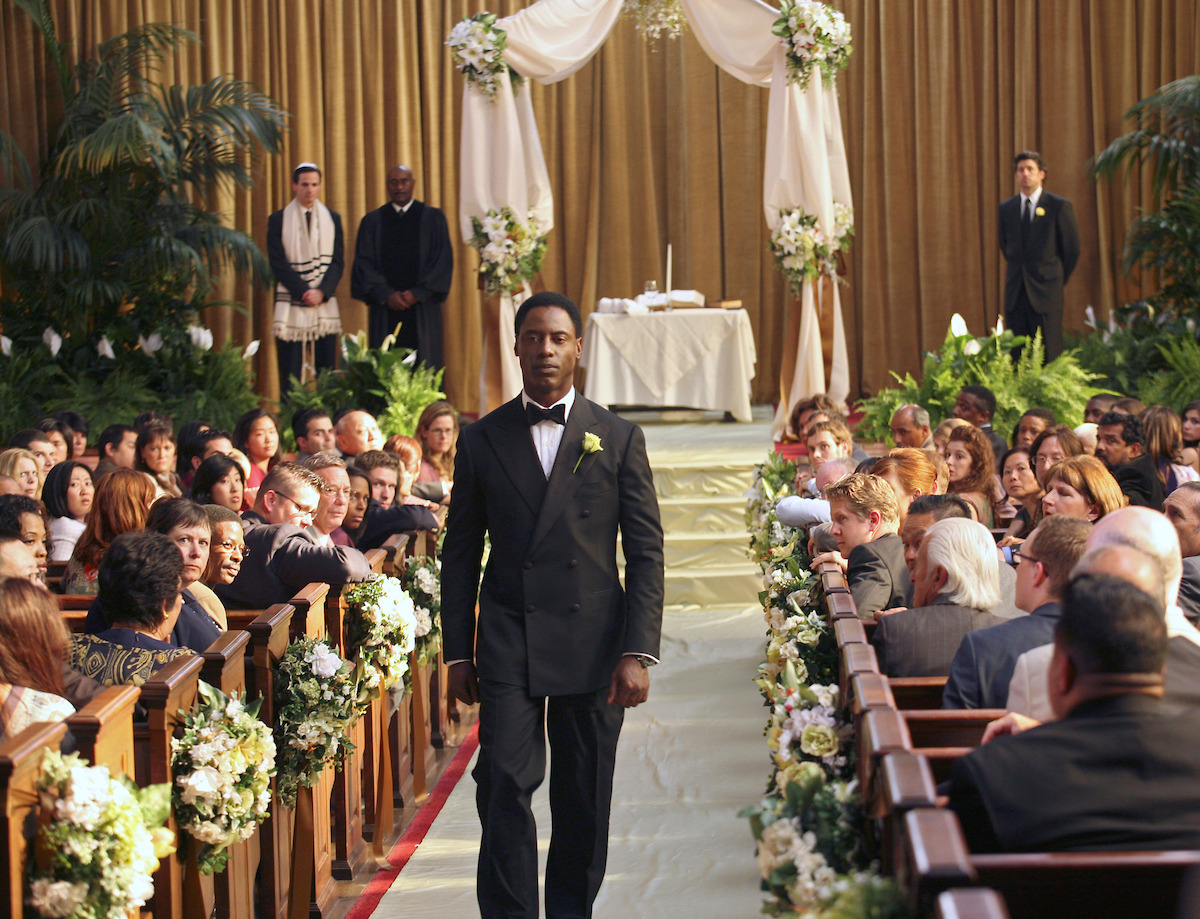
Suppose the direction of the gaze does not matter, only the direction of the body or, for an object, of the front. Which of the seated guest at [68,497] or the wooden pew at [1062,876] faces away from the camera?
the wooden pew

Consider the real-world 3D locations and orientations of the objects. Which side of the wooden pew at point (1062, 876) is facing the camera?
back

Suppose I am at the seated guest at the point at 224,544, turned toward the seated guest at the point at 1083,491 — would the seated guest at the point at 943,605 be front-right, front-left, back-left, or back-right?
front-right

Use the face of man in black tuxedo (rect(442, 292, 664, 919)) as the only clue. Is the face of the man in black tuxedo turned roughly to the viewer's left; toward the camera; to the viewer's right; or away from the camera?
toward the camera

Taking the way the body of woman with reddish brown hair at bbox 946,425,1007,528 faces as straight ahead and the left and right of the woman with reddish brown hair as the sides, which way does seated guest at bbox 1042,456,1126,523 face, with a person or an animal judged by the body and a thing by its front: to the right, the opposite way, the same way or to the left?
the same way

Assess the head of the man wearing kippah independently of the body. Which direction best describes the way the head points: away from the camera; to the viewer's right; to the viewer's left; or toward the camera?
toward the camera

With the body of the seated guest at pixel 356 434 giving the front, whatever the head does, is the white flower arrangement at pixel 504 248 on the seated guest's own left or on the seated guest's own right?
on the seated guest's own left

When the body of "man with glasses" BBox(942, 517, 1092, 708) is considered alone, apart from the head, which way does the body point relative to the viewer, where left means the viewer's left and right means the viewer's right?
facing away from the viewer and to the left of the viewer

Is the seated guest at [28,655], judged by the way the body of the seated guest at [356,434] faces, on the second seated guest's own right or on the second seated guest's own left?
on the second seated guest's own right

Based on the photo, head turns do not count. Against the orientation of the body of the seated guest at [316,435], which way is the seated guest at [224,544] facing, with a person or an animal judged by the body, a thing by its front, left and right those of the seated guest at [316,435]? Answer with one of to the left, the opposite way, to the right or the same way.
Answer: the same way

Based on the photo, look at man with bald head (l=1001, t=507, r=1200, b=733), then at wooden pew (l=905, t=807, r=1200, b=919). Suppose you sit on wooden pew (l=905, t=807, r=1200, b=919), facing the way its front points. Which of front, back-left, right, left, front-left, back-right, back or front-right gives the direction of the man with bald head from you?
front

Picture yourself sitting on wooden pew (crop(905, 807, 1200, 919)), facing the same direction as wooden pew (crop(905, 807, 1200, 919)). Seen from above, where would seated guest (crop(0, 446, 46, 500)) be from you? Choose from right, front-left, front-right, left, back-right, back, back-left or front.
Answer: front-left

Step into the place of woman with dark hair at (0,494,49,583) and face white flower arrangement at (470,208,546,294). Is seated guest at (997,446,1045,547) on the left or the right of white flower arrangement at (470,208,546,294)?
right
